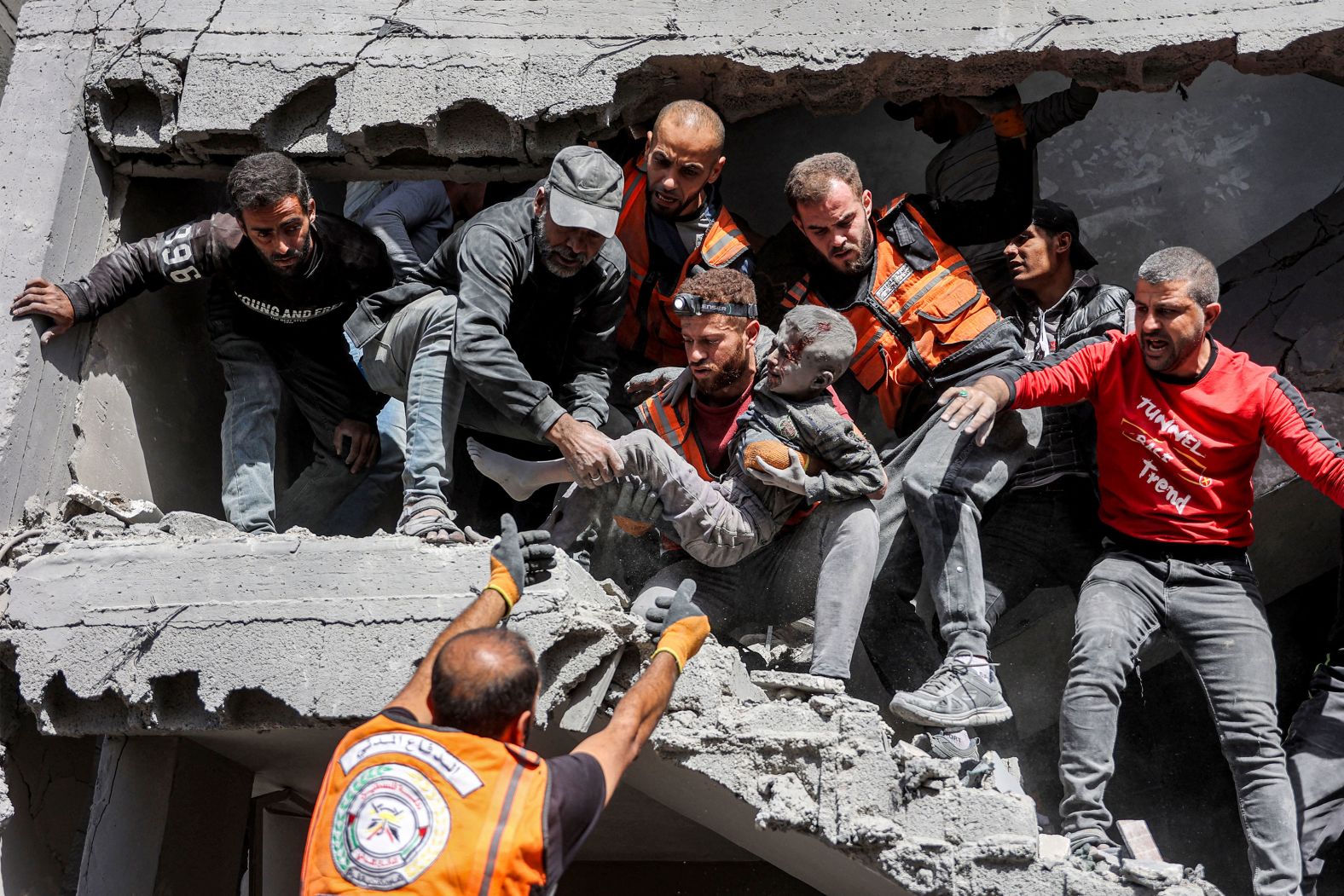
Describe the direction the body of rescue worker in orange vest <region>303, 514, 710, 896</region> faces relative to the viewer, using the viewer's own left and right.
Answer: facing away from the viewer and to the right of the viewer

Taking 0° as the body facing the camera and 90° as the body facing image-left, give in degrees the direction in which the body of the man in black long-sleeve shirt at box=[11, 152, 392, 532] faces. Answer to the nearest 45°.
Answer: approximately 0°

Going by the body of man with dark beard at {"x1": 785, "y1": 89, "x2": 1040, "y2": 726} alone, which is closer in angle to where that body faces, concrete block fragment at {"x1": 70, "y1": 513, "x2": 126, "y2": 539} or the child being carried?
the child being carried

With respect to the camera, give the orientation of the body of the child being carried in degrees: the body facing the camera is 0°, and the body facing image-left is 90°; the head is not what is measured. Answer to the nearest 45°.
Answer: approximately 90°

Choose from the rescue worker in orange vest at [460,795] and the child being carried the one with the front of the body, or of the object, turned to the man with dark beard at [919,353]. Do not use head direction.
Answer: the rescue worker in orange vest

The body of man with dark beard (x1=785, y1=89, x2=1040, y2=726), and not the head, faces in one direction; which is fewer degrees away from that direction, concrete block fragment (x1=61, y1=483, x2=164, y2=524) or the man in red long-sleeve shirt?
the concrete block fragment
